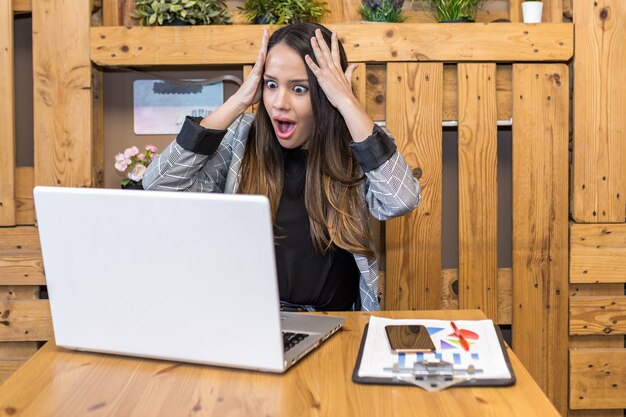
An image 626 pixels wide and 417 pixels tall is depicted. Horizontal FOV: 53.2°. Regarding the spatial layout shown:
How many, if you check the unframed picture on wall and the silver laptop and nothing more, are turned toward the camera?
1

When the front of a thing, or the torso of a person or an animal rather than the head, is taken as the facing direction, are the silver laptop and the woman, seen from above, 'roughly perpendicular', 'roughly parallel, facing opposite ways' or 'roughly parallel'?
roughly parallel, facing opposite ways

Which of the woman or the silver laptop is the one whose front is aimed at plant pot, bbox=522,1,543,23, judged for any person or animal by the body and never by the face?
the silver laptop

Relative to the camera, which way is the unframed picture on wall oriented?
toward the camera

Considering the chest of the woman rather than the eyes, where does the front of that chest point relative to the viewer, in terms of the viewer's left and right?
facing the viewer and to the left of the viewer

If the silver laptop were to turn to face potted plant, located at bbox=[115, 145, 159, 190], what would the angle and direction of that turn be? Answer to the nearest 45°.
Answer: approximately 45° to its left

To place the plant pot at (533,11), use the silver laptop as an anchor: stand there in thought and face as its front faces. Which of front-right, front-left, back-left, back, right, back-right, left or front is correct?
front

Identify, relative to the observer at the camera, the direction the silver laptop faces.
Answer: facing away from the viewer and to the right of the viewer

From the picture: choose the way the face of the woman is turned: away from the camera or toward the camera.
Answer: toward the camera

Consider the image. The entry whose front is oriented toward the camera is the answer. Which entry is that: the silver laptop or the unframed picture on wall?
the unframed picture on wall

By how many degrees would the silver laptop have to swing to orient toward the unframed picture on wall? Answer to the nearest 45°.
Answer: approximately 45° to its left

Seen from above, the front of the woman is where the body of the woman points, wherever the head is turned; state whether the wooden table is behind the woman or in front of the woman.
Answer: in front
